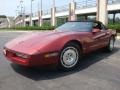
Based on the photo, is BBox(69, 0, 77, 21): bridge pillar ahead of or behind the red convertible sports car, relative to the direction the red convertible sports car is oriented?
behind

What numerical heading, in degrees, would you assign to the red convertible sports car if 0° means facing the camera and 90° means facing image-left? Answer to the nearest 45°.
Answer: approximately 45°

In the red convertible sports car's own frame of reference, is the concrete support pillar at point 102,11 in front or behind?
behind
